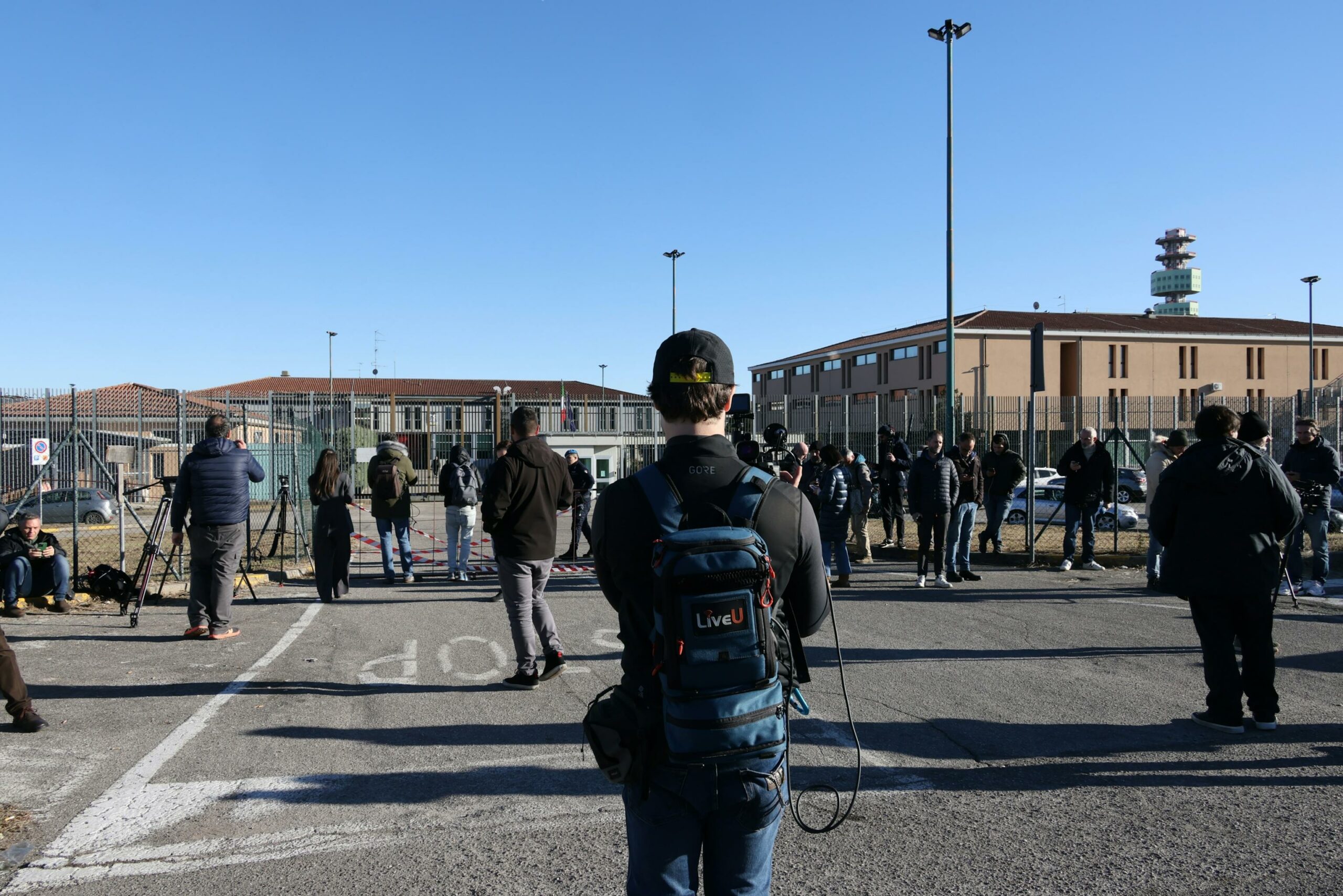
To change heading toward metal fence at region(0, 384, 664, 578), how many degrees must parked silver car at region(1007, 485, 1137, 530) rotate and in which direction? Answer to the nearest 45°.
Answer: approximately 135° to its right

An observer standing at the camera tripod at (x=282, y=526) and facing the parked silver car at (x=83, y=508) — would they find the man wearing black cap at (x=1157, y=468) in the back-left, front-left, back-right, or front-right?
back-right

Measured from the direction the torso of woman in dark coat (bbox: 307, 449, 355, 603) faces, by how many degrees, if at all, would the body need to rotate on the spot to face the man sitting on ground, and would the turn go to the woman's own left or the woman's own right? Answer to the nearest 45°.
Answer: approximately 90° to the woman's own left

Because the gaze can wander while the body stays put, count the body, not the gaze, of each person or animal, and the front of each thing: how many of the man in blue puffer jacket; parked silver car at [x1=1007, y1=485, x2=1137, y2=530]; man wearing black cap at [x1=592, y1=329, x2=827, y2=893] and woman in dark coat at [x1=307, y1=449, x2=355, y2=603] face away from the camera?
3

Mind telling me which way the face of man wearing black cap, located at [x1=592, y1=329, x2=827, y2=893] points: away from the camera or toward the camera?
away from the camera

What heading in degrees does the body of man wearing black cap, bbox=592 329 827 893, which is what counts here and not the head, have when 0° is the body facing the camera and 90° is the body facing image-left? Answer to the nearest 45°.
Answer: approximately 180°

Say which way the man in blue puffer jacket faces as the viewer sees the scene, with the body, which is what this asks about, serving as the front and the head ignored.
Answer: away from the camera

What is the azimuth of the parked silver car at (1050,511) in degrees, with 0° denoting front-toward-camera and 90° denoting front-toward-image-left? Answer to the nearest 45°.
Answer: approximately 270°
